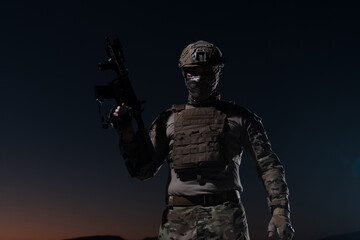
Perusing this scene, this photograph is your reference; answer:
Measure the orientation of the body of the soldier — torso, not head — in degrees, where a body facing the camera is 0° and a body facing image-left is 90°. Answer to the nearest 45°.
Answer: approximately 0°
